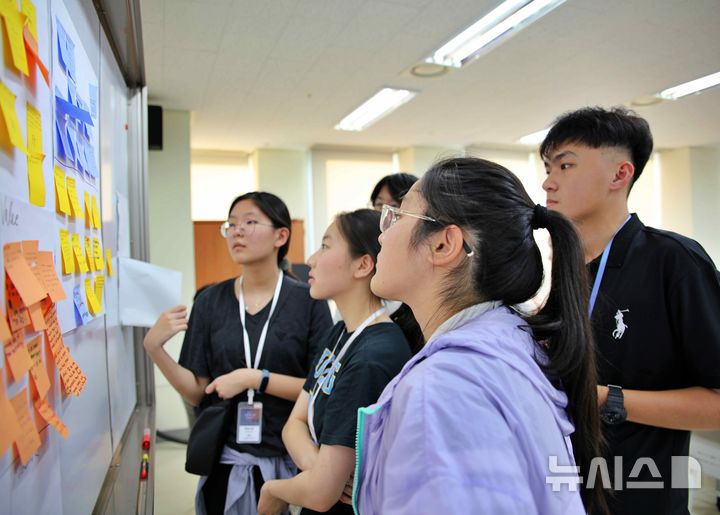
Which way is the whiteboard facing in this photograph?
to the viewer's right

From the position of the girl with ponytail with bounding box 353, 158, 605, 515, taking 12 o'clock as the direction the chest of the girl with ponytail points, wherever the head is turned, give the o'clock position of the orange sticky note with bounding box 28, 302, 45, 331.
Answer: The orange sticky note is roughly at 11 o'clock from the girl with ponytail.

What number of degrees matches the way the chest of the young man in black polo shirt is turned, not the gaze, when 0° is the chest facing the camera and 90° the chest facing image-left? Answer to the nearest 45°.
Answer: approximately 45°

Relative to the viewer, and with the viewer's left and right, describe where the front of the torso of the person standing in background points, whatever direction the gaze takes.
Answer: facing the viewer and to the left of the viewer

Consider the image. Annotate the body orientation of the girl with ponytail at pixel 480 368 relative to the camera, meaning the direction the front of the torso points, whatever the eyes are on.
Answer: to the viewer's left

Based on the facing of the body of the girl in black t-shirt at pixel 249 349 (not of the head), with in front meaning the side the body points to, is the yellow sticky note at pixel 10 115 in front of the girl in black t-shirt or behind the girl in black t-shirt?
in front

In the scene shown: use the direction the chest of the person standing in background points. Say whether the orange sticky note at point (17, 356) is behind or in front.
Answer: in front

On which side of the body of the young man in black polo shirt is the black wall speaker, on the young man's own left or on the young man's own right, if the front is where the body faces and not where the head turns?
on the young man's own right

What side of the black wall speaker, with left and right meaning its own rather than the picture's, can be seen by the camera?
front

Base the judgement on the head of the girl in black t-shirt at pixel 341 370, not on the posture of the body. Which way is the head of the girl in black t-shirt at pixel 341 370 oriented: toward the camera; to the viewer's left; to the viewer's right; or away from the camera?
to the viewer's left

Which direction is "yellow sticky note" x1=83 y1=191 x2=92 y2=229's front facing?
to the viewer's right

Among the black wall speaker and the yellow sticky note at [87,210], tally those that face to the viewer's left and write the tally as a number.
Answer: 0
